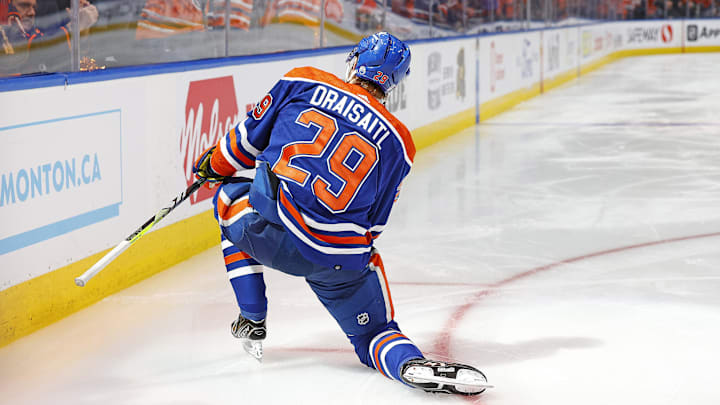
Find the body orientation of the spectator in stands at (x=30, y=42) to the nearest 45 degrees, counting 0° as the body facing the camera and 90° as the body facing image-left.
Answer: approximately 315°

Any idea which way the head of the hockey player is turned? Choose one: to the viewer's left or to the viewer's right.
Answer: to the viewer's left

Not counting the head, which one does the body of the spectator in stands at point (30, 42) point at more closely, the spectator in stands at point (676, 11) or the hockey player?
the hockey player

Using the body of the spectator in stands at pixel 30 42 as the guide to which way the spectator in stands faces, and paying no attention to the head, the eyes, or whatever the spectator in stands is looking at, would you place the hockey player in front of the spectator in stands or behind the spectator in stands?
in front

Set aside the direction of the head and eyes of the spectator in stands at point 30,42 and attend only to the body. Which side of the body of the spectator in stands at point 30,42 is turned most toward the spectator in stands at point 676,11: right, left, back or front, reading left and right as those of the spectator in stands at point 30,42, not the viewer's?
left
